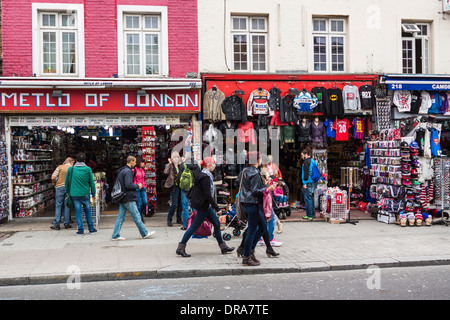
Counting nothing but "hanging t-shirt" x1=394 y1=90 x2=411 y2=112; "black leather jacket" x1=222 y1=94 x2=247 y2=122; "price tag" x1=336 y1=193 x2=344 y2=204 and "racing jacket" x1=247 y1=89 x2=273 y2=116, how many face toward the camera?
4

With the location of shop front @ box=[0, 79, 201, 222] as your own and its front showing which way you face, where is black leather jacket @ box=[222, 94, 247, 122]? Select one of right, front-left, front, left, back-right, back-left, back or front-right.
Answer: left

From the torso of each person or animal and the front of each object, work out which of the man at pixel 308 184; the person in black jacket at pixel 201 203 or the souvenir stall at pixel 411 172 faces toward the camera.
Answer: the souvenir stall

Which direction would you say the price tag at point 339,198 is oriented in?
toward the camera

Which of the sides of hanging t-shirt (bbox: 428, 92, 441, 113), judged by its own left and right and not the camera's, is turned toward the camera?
front

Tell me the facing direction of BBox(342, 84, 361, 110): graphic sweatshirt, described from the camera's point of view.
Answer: facing the viewer

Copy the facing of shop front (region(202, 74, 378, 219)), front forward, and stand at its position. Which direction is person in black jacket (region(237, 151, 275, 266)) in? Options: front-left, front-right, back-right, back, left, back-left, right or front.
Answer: front

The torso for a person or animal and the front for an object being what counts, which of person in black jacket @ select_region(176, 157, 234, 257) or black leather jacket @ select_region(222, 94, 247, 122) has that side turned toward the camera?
the black leather jacket
